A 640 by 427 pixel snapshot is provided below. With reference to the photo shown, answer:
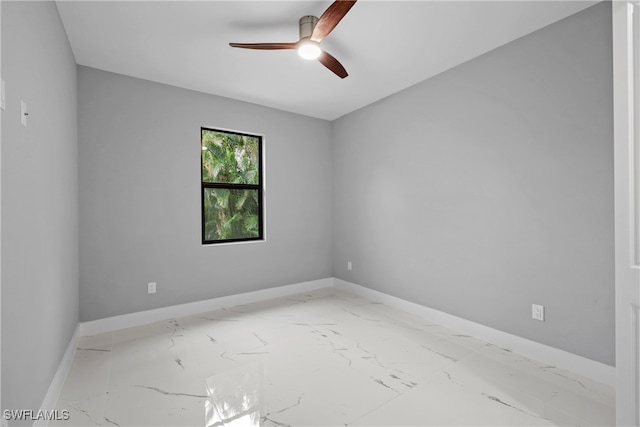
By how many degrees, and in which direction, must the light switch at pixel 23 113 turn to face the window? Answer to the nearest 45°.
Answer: approximately 45° to its left

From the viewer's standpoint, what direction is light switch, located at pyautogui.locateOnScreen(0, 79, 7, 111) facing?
to the viewer's right

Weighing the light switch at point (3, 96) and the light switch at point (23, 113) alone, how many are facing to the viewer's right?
2

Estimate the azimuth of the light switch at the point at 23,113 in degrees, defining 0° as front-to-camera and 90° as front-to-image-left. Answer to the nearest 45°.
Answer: approximately 270°
